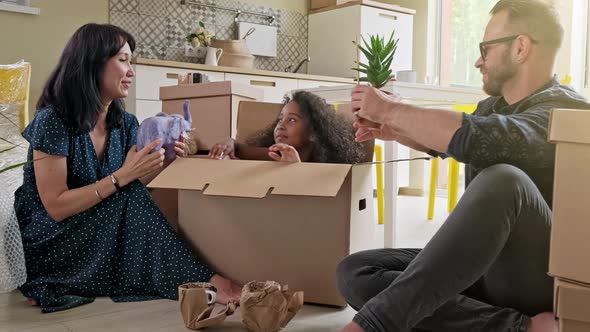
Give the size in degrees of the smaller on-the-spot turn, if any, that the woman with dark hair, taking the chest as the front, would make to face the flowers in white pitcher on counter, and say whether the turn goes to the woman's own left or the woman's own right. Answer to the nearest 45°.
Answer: approximately 135° to the woman's own left

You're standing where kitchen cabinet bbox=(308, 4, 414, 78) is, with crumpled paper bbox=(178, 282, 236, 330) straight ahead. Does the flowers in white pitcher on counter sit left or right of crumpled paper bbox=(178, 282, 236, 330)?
right

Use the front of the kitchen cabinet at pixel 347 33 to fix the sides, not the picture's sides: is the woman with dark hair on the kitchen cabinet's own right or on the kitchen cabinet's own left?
on the kitchen cabinet's own right

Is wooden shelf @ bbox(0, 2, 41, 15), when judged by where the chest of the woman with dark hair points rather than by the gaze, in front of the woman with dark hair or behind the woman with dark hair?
behind

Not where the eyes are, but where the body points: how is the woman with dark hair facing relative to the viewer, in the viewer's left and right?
facing the viewer and to the right of the viewer

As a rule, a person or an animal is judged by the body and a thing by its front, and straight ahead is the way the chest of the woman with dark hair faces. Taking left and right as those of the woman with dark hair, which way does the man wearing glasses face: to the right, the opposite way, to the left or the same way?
the opposite way

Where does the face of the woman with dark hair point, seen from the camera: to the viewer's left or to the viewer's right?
to the viewer's right

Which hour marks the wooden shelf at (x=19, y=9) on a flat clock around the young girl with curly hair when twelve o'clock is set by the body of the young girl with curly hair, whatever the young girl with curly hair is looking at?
The wooden shelf is roughly at 3 o'clock from the young girl with curly hair.

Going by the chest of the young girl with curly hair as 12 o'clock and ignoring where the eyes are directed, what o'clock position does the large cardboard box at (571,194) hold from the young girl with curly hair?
The large cardboard box is roughly at 10 o'clock from the young girl with curly hair.

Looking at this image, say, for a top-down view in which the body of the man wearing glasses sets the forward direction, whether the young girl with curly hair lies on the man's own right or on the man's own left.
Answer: on the man's own right

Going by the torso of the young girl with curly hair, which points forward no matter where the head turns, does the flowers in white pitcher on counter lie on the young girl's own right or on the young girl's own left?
on the young girl's own right

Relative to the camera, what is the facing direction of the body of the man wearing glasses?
to the viewer's left

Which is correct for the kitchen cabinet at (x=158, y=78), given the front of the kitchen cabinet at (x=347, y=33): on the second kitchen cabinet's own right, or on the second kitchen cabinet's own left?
on the second kitchen cabinet's own right

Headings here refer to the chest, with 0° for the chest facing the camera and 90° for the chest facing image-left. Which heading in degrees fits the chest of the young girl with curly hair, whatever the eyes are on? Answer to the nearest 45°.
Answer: approximately 45°
